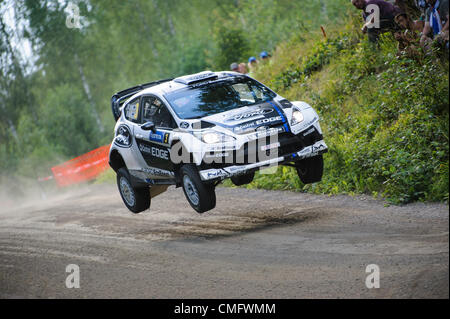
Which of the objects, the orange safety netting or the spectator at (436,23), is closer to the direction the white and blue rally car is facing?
the spectator

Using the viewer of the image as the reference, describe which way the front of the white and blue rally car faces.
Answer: facing the viewer and to the right of the viewer

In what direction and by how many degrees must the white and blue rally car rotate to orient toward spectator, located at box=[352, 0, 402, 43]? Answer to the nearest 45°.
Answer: approximately 90° to its left

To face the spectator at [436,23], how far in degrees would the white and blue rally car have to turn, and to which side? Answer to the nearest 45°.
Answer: approximately 45° to its left

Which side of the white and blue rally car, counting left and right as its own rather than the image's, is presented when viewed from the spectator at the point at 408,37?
left

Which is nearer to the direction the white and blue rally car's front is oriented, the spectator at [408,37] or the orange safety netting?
the spectator

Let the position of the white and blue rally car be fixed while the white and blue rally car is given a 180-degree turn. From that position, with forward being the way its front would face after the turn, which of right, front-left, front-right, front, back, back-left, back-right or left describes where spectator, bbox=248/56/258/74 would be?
front-right
